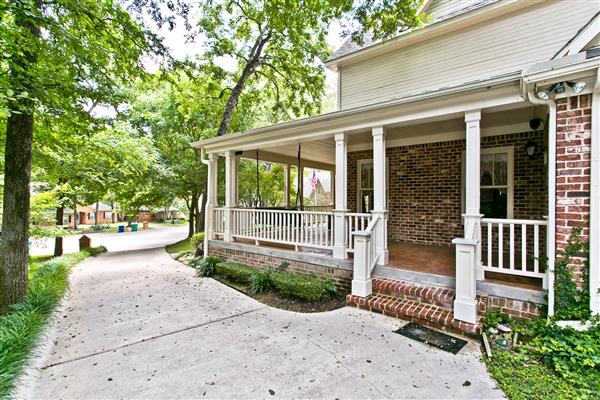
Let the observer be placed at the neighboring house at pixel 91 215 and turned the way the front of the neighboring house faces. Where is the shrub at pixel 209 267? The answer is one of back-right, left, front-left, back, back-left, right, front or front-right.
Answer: front

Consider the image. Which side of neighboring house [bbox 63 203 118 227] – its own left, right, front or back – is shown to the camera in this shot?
front

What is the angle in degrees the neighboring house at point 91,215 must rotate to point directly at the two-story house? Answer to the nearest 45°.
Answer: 0° — it already faces it

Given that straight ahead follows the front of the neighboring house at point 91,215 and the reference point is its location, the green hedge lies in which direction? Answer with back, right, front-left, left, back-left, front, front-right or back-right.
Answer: front

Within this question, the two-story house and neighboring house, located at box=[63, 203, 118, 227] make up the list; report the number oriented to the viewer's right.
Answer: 0

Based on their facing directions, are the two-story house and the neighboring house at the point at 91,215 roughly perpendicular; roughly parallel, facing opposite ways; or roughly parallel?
roughly perpendicular

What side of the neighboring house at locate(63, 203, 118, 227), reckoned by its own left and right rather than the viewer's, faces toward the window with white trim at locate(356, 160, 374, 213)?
front

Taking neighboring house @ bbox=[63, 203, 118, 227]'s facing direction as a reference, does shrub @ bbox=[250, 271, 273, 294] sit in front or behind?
in front

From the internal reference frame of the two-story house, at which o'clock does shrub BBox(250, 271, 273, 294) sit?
The shrub is roughly at 1 o'clock from the two-story house.

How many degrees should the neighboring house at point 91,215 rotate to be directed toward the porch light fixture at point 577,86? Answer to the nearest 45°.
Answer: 0° — it already faces it

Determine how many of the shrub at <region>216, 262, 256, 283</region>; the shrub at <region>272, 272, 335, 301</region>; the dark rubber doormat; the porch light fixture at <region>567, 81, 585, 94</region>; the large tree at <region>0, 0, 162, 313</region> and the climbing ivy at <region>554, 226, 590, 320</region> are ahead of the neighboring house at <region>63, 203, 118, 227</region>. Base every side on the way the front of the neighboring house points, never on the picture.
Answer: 6

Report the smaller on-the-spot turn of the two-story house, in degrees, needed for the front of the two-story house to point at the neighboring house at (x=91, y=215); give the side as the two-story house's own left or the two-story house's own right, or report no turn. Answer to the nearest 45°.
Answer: approximately 90° to the two-story house's own right

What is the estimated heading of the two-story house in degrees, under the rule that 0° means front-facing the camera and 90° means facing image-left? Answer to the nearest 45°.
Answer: approximately 45°

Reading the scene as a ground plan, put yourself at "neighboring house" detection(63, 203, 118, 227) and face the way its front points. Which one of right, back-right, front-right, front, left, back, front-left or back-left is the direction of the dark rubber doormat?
front

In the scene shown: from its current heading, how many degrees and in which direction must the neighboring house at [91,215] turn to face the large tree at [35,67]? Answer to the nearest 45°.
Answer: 0° — it already faces it

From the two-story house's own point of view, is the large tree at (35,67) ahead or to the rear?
ahead
